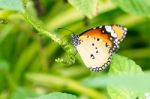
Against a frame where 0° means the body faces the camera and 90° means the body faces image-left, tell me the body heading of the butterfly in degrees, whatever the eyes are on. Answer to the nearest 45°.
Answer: approximately 90°
